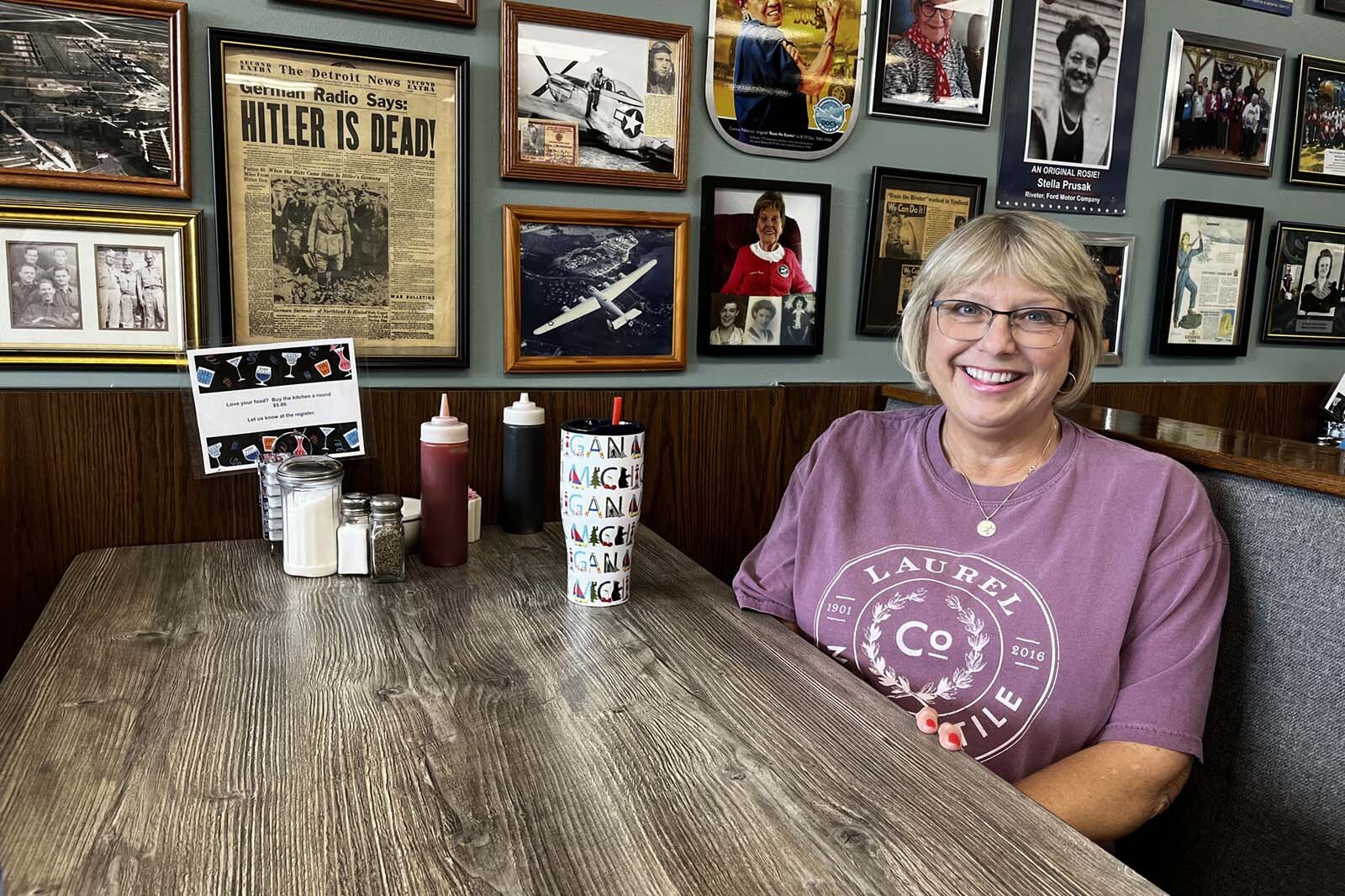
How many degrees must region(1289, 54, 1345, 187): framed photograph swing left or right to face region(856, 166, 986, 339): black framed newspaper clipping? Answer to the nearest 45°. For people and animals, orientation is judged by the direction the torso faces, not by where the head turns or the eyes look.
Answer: approximately 45° to its right

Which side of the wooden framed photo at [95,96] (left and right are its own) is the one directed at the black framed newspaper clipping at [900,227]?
left

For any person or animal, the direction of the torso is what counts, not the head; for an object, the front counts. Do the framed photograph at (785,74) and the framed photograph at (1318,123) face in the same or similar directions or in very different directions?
same or similar directions

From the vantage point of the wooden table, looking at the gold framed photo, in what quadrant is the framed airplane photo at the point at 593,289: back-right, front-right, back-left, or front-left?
front-right

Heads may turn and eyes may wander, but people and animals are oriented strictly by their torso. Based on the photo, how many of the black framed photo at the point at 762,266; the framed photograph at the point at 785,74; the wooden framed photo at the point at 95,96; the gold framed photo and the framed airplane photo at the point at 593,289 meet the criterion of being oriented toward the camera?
5

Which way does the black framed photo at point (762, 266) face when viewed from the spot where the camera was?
facing the viewer

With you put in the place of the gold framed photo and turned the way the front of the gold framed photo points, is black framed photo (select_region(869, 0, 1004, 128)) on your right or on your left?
on your left

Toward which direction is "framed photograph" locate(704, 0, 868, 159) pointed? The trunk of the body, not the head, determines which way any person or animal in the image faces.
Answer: toward the camera

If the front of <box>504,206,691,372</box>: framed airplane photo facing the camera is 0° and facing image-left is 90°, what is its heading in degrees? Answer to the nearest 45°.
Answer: approximately 0°

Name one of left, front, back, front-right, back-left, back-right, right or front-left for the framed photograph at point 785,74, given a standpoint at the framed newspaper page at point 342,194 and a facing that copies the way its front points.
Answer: left

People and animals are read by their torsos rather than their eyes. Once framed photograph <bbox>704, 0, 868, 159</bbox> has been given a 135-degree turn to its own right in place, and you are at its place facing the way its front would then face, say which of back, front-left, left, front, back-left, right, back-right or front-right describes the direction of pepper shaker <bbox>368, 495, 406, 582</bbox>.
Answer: left

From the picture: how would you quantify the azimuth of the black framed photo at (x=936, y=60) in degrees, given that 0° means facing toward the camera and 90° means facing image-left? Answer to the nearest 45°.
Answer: approximately 0°

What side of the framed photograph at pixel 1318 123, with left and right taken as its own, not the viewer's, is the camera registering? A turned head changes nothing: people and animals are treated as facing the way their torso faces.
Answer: front

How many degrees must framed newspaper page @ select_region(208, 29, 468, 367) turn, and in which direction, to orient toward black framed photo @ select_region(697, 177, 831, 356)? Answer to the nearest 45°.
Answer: approximately 90° to its left
